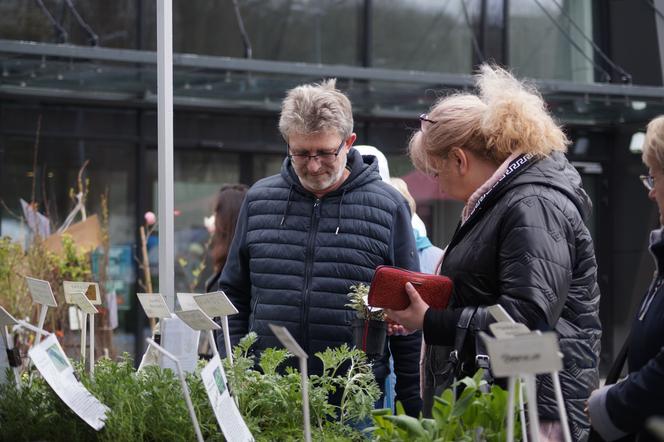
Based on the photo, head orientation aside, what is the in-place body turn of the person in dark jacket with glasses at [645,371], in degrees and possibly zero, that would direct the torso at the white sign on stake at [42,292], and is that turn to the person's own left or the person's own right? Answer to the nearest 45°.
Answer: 0° — they already face it

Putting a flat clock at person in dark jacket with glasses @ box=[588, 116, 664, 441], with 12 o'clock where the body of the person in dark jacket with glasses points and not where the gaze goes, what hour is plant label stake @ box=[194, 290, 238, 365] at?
The plant label stake is roughly at 12 o'clock from the person in dark jacket with glasses.

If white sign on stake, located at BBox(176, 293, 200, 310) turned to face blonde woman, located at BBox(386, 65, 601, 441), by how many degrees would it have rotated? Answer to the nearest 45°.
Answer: approximately 90° to its left

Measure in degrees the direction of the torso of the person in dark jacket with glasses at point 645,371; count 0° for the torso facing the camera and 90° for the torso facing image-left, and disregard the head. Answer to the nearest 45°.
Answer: approximately 90°

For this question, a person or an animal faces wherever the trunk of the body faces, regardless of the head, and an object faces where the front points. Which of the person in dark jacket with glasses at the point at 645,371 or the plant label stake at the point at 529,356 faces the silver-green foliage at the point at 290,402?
the person in dark jacket with glasses

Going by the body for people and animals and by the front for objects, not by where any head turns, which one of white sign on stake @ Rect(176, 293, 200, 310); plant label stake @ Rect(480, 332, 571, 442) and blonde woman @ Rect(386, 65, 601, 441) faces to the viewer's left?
the blonde woman

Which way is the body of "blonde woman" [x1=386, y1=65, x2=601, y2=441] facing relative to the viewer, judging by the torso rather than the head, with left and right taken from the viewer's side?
facing to the left of the viewer

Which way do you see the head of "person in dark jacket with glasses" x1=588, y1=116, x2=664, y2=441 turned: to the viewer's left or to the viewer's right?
to the viewer's left

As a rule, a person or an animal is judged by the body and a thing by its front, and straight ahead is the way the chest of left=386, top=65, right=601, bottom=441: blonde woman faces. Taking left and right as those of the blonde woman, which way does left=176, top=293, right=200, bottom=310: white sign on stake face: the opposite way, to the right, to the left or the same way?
to the left

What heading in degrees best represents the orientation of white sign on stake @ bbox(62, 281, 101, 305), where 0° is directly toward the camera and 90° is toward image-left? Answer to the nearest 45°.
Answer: approximately 0°

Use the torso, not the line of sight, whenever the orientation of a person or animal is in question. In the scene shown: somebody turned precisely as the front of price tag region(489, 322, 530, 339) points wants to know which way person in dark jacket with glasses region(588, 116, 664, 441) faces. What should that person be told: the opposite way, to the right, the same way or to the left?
to the right
